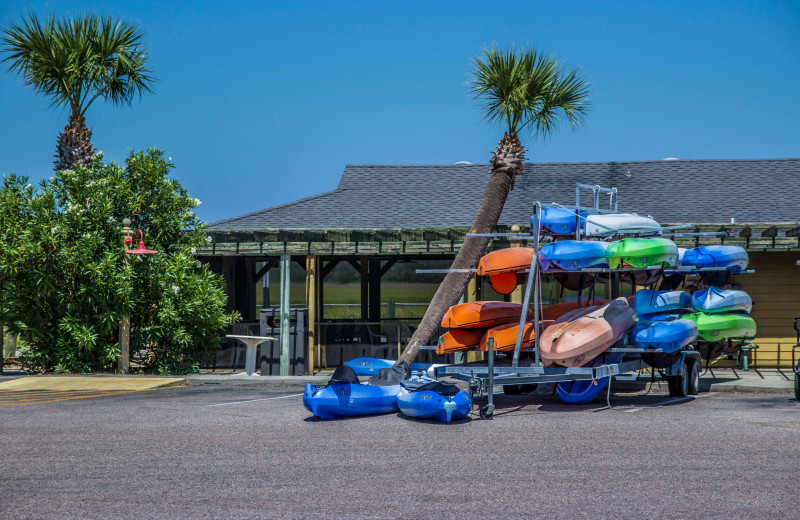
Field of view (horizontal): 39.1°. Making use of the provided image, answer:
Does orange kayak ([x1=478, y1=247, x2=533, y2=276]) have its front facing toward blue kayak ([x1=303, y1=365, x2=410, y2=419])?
yes

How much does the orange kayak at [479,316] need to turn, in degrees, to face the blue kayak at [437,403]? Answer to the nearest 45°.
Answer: approximately 45° to its left

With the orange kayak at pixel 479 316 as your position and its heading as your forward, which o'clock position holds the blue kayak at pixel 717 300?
The blue kayak is roughly at 7 o'clock from the orange kayak.

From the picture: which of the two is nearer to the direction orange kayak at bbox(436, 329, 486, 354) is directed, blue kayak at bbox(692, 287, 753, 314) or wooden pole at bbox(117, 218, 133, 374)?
the wooden pole

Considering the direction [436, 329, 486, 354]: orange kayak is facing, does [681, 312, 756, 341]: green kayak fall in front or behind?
behind

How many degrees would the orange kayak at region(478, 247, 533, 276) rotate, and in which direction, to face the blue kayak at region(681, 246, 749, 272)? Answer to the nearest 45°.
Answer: approximately 135° to its left
